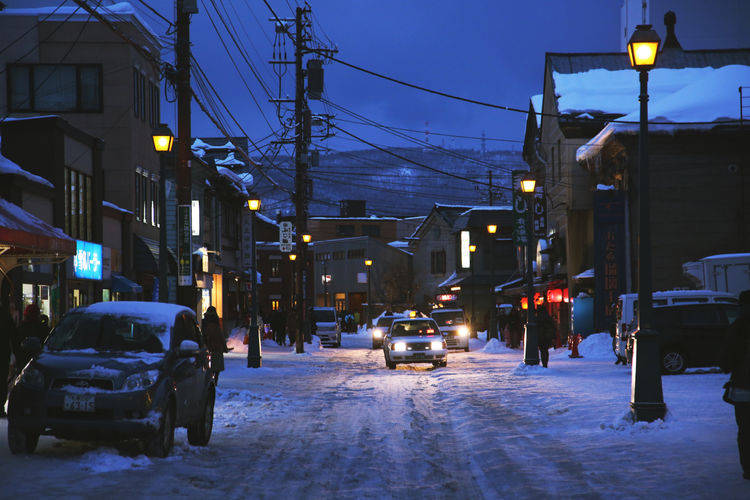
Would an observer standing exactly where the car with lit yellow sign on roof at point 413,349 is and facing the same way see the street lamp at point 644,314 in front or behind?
in front

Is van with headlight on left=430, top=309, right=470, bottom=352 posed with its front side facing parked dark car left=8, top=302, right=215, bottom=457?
yes

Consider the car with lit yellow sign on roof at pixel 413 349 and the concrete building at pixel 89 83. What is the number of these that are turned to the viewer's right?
1

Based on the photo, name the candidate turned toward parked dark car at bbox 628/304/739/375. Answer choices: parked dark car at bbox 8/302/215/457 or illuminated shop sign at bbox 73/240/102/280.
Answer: the illuminated shop sign

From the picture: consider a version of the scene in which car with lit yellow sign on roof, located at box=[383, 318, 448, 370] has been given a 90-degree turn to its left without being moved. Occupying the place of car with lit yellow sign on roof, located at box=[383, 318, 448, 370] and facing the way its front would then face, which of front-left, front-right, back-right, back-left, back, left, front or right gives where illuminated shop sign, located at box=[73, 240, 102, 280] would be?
back

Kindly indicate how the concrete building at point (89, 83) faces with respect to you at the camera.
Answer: facing to the right of the viewer

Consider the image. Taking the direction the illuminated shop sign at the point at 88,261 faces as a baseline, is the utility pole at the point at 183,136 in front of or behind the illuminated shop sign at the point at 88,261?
in front

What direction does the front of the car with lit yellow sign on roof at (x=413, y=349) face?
toward the camera

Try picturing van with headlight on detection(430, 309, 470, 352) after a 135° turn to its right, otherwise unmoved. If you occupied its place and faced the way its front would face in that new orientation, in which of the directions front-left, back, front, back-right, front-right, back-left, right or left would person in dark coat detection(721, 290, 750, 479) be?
back-left

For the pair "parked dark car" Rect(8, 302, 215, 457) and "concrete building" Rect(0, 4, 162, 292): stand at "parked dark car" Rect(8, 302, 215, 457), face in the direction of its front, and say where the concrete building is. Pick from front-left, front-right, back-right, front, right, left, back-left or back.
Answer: back

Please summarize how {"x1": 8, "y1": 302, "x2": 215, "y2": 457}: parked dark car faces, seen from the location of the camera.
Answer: facing the viewer

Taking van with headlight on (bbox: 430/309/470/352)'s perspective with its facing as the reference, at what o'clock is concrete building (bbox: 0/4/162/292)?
The concrete building is roughly at 2 o'clock from the van with headlight on.

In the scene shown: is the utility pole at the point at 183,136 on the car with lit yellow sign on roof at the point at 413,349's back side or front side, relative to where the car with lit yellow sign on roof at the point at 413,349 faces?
on the front side

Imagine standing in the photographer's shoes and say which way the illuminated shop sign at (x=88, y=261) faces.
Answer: facing the viewer and to the right of the viewer
